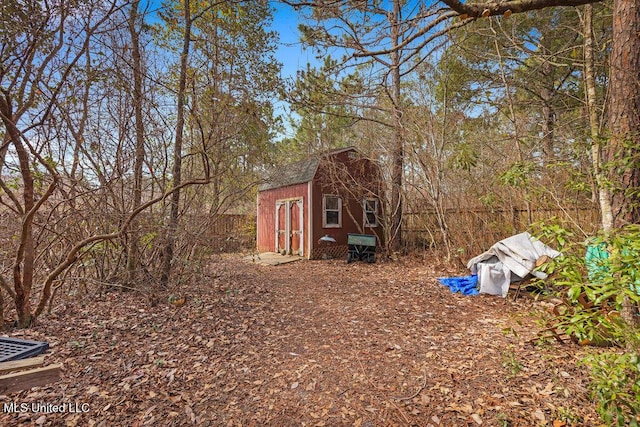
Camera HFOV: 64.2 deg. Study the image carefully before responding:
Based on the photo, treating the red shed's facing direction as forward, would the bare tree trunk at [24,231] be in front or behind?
in front

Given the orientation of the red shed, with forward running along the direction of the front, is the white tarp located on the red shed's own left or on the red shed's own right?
on the red shed's own left

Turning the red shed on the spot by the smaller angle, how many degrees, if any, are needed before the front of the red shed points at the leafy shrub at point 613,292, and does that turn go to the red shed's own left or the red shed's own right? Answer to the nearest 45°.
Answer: approximately 45° to the red shed's own left

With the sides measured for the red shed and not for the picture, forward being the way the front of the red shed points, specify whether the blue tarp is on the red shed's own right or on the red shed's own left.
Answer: on the red shed's own left

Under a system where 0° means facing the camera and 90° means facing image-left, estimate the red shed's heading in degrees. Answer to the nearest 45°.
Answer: approximately 45°

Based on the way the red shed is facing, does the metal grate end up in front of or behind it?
in front

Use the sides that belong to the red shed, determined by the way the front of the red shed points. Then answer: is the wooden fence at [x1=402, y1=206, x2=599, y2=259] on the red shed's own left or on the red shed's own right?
on the red shed's own left
